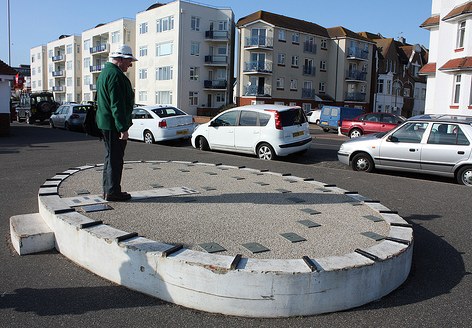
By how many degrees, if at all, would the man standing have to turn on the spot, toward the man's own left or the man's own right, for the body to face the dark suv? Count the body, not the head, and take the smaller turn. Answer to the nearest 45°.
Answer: approximately 90° to the man's own left

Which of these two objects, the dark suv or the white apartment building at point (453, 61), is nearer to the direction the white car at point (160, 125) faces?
the dark suv

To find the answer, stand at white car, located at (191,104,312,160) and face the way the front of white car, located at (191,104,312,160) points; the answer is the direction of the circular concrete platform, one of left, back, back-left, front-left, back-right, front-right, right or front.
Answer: back-left

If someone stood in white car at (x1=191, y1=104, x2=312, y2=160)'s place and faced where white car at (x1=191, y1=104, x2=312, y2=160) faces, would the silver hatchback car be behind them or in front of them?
behind

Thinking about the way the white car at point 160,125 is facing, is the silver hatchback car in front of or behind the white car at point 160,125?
behind

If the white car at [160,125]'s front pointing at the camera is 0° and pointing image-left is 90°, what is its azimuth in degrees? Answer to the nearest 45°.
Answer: approximately 135°

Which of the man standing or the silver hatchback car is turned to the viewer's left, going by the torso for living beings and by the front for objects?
the silver hatchback car

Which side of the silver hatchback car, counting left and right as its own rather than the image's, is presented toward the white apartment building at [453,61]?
right

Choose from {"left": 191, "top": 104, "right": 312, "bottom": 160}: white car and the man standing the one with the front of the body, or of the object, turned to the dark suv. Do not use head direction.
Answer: the white car

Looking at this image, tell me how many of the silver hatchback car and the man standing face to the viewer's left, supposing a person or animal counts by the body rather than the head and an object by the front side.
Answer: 1

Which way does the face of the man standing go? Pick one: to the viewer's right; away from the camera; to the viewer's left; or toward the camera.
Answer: to the viewer's right

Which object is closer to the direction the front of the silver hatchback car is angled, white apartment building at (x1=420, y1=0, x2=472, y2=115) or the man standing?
the man standing

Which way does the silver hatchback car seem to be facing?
to the viewer's left

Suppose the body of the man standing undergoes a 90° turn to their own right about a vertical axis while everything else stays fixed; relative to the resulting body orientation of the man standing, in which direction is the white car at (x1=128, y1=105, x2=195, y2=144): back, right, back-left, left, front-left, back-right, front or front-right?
back

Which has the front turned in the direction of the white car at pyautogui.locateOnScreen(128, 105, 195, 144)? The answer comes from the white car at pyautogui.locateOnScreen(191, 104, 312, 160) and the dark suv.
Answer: the white car at pyautogui.locateOnScreen(191, 104, 312, 160)
